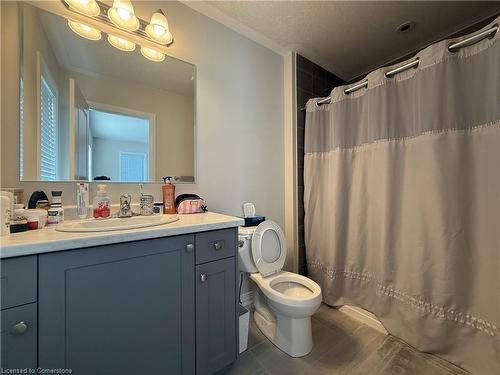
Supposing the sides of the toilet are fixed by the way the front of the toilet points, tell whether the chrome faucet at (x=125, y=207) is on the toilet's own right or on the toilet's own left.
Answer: on the toilet's own right

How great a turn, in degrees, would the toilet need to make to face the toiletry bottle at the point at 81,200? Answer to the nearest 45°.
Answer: approximately 90° to its right

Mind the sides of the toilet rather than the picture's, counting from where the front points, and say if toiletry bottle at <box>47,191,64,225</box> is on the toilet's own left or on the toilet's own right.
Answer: on the toilet's own right

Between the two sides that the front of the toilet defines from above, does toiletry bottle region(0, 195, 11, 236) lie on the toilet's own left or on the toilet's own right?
on the toilet's own right

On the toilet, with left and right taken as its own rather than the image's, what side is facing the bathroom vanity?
right

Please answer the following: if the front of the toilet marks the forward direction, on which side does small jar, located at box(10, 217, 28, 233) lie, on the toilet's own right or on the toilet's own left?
on the toilet's own right

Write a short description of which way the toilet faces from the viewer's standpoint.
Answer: facing the viewer and to the right of the viewer

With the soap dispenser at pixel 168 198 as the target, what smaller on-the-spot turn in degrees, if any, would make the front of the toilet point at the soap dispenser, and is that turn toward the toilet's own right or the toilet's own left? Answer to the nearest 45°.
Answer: approximately 135° to the toilet's own right

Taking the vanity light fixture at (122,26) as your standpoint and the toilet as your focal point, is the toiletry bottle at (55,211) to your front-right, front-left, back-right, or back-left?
back-right

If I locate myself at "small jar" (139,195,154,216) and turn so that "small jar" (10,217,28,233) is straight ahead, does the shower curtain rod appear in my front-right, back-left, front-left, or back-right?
back-left

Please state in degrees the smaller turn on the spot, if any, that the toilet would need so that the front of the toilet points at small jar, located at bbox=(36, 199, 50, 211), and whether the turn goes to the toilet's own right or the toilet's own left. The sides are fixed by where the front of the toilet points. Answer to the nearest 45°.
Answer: approximately 90° to the toilet's own right
